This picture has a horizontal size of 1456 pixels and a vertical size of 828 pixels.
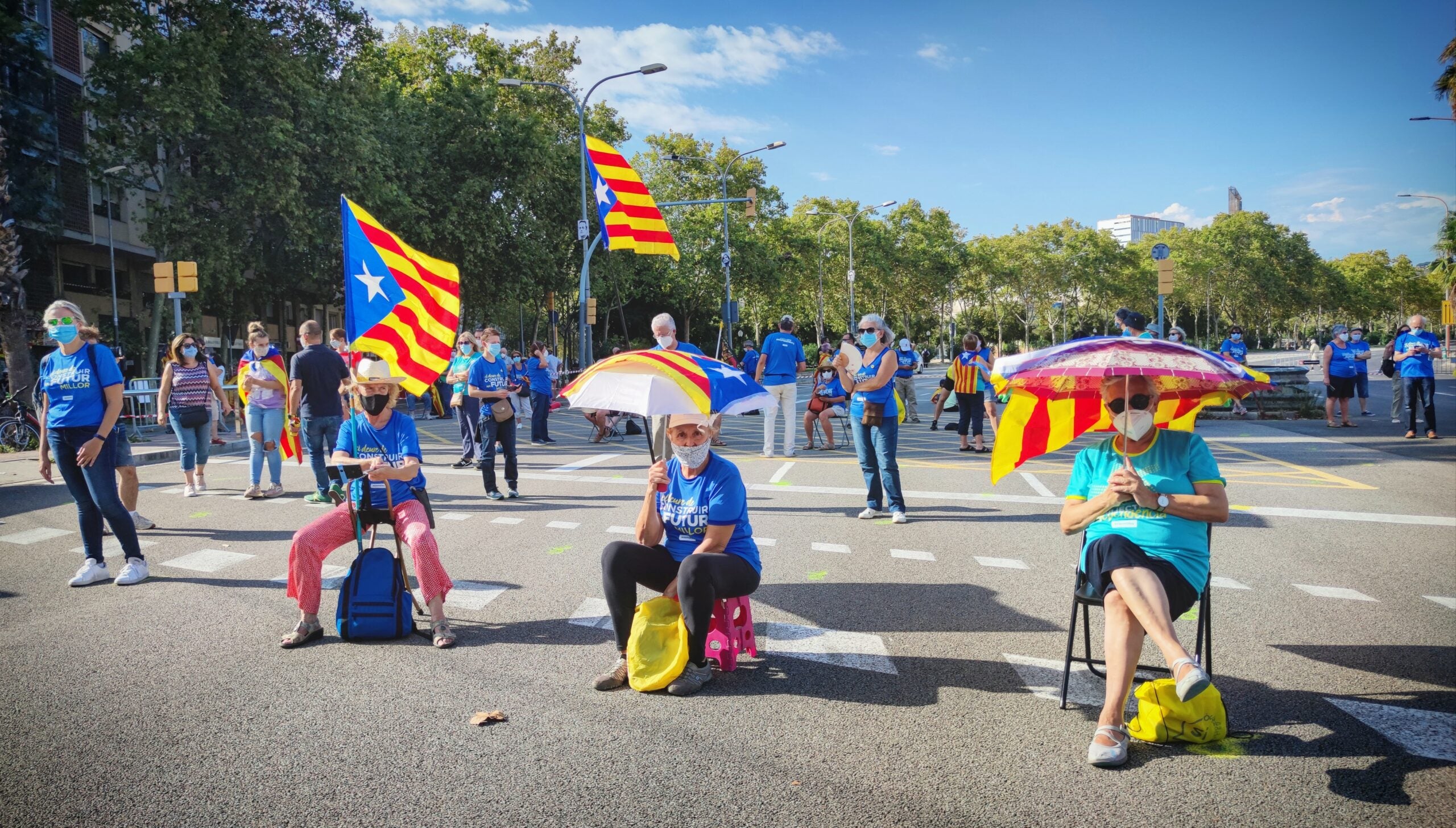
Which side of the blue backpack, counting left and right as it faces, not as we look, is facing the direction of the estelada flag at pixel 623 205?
back

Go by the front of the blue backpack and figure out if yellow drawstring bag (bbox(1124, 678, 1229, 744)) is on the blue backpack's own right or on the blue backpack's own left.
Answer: on the blue backpack's own left

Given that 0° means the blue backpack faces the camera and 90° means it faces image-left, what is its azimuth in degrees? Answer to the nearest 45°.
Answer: approximately 0°

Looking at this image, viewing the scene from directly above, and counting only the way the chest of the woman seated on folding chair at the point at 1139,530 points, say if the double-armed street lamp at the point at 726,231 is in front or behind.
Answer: behind

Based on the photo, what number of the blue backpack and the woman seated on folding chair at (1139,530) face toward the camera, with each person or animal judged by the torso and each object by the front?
2

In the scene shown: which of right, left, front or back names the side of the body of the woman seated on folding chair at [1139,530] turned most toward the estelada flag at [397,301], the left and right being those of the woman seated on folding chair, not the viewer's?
right

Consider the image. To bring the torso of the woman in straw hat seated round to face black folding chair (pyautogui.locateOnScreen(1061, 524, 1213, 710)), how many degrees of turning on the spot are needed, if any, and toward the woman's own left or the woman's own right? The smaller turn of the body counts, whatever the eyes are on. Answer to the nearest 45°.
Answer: approximately 45° to the woman's own left

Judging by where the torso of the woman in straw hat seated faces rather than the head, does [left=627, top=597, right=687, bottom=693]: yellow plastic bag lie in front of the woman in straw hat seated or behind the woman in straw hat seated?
in front

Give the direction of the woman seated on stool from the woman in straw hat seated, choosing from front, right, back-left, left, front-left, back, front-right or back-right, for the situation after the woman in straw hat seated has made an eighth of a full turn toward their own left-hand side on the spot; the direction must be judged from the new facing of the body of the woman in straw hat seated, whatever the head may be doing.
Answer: front

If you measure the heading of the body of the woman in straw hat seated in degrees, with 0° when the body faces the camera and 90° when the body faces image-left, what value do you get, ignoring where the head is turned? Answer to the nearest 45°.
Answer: approximately 0°
